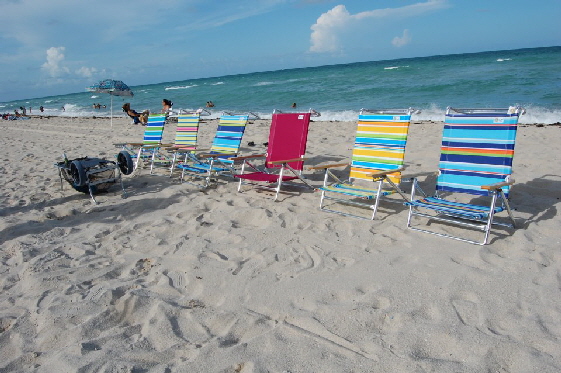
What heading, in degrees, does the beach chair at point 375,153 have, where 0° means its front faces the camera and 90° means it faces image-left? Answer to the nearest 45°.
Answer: approximately 45°

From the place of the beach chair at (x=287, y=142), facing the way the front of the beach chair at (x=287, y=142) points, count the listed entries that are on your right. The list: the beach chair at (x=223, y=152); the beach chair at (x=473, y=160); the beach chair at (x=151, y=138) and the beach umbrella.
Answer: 3

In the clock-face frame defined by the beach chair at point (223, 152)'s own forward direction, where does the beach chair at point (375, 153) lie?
the beach chair at point (375, 153) is roughly at 9 o'clock from the beach chair at point (223, 152).

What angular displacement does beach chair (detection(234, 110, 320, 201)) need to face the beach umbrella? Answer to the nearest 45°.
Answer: approximately 90° to its right

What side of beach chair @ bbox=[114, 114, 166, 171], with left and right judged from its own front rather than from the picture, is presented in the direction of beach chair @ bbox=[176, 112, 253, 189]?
left

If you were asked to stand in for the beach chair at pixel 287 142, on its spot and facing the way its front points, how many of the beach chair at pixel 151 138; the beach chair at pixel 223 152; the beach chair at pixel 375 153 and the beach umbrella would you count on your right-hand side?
3

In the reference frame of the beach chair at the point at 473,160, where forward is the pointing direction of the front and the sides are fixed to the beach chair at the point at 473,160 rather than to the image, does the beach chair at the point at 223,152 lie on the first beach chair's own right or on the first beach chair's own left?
on the first beach chair's own right

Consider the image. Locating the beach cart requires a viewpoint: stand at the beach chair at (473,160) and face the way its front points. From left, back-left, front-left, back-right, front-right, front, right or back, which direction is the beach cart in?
front-right
